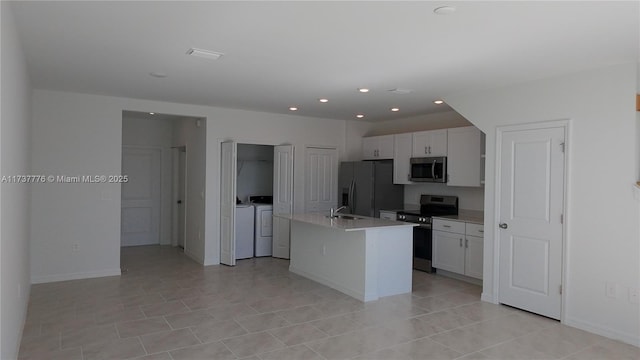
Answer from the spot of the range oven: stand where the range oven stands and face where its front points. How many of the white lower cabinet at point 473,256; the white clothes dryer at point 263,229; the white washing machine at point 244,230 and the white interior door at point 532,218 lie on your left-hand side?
2

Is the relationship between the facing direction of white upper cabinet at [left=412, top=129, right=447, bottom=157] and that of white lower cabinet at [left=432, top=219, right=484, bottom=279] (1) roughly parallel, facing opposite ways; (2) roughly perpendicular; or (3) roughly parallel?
roughly parallel

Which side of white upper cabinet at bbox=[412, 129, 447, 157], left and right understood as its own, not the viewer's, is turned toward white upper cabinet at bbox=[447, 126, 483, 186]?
left

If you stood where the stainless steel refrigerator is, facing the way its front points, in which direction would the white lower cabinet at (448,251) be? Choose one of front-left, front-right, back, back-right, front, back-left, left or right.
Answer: left

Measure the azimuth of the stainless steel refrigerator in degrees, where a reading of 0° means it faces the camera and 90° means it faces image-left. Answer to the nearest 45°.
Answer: approximately 45°

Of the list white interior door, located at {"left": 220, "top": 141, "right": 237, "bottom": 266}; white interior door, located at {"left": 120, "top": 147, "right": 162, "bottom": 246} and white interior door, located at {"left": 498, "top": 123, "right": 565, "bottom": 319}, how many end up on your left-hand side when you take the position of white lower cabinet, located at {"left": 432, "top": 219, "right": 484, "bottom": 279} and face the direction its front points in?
1

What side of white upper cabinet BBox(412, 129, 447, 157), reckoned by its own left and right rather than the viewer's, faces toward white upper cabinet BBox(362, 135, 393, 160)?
right

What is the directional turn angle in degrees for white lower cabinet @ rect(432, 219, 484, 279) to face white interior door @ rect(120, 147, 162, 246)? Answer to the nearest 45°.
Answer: approximately 45° to its right

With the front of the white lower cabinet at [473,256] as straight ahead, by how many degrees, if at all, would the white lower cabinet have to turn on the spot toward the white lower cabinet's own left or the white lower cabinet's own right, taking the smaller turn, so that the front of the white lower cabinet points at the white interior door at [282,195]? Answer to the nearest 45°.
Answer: approximately 45° to the white lower cabinet's own right

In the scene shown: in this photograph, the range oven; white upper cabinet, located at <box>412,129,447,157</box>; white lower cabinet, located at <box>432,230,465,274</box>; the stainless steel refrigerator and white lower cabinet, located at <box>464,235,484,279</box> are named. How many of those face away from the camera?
0

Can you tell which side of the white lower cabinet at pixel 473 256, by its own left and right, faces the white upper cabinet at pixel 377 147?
right

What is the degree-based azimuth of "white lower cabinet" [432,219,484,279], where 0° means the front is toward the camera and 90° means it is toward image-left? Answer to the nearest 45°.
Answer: approximately 45°

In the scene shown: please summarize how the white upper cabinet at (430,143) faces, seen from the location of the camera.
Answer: facing the viewer and to the left of the viewer

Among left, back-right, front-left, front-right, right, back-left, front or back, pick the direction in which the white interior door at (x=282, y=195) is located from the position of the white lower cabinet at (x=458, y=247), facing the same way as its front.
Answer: front-right

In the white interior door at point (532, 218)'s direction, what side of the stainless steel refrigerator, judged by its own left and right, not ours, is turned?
left
